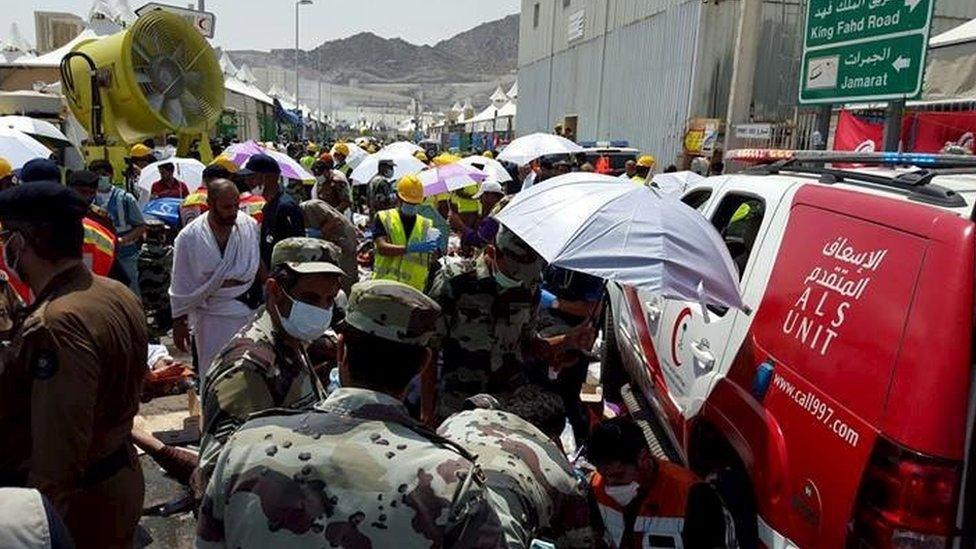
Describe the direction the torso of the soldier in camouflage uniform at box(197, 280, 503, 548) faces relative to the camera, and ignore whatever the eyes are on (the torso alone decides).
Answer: away from the camera

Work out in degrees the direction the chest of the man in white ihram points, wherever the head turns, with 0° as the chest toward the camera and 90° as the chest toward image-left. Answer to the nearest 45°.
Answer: approximately 315°

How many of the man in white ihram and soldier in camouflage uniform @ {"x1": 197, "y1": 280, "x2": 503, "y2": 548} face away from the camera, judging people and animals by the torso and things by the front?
1

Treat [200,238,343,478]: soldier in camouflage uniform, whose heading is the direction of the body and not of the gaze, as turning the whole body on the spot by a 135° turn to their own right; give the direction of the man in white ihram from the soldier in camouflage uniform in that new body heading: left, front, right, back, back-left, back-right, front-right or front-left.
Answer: right

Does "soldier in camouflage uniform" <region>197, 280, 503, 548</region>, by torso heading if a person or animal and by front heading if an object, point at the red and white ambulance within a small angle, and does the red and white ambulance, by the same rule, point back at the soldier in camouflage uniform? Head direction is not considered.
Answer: no

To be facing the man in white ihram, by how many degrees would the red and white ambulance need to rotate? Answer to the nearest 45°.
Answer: approximately 45° to its left

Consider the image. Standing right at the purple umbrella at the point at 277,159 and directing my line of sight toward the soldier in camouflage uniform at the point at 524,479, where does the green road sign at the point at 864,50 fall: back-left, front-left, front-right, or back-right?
front-left

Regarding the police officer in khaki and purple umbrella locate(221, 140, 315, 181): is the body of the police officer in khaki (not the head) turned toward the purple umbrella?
no

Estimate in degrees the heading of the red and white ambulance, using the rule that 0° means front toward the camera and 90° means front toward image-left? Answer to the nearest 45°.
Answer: approximately 135°

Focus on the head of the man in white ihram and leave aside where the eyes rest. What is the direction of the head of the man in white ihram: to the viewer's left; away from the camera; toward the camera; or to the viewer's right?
toward the camera

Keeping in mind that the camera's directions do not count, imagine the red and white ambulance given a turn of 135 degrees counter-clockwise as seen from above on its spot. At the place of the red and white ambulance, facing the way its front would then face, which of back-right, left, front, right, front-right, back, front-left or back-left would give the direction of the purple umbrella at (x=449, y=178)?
back-right

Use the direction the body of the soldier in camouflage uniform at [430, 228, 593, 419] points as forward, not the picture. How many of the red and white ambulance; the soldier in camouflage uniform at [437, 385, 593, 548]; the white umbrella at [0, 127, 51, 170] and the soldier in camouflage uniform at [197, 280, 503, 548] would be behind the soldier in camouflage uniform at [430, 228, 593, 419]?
1

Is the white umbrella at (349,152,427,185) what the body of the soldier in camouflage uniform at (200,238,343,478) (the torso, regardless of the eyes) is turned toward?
no

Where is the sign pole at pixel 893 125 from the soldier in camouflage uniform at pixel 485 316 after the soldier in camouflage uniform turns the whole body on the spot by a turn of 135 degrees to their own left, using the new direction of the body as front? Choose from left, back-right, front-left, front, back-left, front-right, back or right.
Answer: front-right

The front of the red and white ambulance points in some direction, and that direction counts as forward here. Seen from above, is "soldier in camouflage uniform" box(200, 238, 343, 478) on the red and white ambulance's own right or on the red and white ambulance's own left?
on the red and white ambulance's own left

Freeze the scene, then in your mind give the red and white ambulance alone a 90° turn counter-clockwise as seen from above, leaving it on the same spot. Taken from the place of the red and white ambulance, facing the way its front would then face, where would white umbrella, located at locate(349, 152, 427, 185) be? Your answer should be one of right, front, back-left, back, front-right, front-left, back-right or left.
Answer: right
